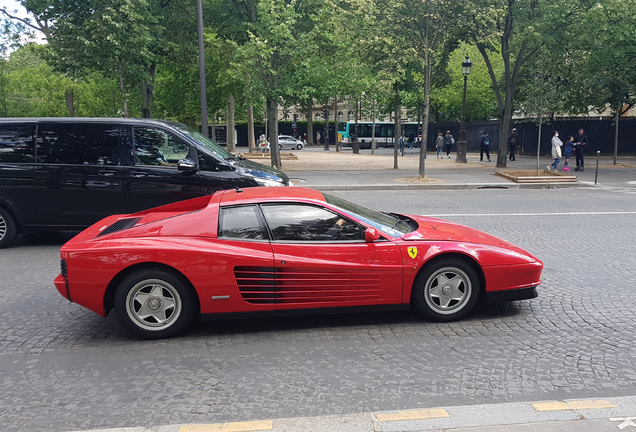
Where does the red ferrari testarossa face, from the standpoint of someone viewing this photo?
facing to the right of the viewer

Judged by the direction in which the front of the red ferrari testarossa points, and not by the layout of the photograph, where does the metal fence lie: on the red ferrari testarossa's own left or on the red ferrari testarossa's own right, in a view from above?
on the red ferrari testarossa's own left

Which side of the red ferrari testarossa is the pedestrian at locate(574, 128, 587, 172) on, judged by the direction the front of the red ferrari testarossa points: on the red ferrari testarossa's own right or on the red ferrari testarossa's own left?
on the red ferrari testarossa's own left

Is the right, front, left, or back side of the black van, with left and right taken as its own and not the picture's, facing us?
right

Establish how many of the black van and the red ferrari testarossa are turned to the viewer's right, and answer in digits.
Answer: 2

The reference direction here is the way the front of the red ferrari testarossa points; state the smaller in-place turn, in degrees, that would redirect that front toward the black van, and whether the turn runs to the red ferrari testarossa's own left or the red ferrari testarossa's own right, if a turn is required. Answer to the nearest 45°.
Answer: approximately 135° to the red ferrari testarossa's own left

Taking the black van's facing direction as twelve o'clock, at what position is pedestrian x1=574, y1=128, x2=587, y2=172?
The pedestrian is roughly at 11 o'clock from the black van.
